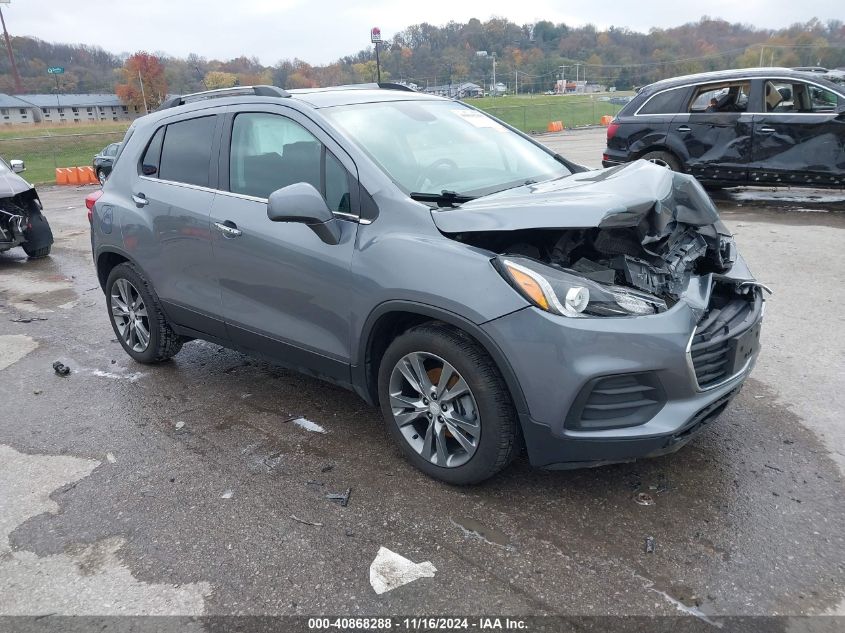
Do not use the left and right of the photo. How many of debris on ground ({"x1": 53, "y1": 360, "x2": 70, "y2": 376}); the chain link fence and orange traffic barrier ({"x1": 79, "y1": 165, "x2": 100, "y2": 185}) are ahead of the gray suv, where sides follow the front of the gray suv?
0

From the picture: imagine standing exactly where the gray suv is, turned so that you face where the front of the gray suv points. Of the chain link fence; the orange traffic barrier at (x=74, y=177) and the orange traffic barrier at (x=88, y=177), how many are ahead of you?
0

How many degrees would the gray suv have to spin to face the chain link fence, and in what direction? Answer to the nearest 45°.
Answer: approximately 135° to its left

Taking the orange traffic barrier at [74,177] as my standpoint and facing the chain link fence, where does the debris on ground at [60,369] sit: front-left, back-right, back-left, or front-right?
back-right

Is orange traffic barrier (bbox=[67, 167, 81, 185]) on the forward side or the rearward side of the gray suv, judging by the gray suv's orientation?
on the rearward side

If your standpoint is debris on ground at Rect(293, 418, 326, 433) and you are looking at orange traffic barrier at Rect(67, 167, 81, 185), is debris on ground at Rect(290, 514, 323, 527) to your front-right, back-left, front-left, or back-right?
back-left

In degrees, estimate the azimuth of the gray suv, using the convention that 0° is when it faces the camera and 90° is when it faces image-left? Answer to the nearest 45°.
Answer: approximately 315°

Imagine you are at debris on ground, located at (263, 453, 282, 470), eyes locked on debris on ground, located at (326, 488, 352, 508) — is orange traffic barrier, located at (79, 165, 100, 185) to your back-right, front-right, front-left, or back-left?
back-left

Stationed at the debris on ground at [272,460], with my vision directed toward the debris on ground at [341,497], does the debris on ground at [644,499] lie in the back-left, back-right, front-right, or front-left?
front-left

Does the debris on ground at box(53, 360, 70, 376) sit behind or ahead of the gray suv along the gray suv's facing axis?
behind
